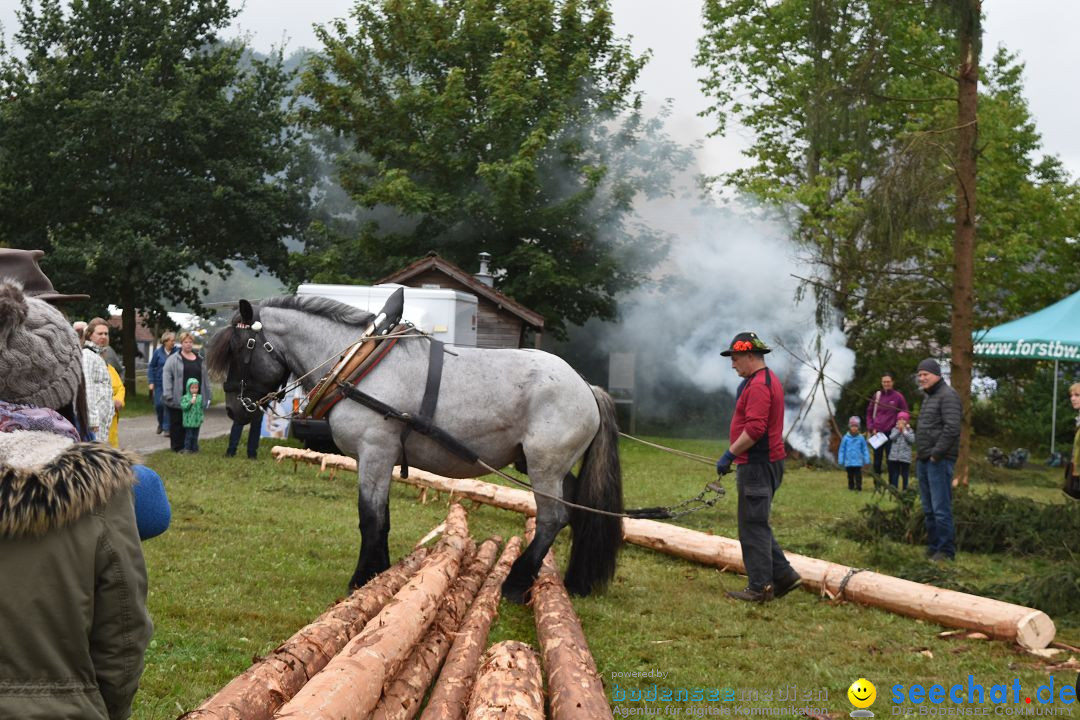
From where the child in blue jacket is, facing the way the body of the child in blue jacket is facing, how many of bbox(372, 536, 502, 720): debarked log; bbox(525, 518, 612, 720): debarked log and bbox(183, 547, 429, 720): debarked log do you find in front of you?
3

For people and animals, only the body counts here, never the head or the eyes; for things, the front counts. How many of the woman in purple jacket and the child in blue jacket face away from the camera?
0

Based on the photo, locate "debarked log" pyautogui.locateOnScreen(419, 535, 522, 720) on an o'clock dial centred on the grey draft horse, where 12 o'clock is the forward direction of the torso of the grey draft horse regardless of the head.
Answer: The debarked log is roughly at 9 o'clock from the grey draft horse.

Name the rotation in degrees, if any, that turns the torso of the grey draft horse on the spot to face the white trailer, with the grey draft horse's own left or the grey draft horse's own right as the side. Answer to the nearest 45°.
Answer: approximately 90° to the grey draft horse's own right

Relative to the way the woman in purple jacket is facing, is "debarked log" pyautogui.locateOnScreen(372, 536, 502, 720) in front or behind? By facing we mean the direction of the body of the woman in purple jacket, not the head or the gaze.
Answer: in front

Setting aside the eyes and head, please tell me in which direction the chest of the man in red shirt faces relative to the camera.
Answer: to the viewer's left

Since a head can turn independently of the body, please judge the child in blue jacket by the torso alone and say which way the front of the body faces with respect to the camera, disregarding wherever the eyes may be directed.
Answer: toward the camera

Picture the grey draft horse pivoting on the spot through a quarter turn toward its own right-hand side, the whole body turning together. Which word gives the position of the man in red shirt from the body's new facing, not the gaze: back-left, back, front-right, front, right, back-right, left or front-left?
right

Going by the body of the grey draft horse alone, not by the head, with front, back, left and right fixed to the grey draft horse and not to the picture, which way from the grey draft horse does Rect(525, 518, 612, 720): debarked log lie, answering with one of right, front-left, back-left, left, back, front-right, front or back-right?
left

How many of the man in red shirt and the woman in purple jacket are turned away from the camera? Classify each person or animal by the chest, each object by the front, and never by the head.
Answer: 0

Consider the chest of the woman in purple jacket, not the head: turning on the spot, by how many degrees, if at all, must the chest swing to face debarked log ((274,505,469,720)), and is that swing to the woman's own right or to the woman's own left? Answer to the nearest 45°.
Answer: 0° — they already face it

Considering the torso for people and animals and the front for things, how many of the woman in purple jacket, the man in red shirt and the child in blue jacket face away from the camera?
0

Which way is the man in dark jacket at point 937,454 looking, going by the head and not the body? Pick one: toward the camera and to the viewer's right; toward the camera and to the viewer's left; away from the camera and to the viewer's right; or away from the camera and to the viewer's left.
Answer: toward the camera and to the viewer's left

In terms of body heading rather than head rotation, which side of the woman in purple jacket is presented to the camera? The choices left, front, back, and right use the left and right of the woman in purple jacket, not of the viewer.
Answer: front

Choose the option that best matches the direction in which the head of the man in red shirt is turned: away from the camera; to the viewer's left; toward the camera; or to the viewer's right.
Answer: to the viewer's left

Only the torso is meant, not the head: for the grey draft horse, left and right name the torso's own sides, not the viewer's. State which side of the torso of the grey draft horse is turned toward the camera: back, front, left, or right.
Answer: left
